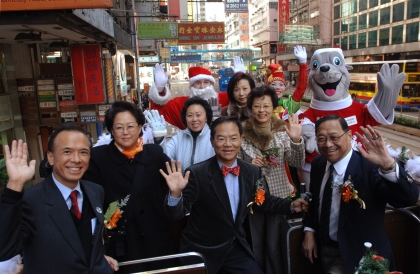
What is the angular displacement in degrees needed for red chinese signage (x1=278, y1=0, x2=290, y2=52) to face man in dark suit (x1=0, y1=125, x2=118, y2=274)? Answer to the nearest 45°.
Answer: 0° — it already faces them

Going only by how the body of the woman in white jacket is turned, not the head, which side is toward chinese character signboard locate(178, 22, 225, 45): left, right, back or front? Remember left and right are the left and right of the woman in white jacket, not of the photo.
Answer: back

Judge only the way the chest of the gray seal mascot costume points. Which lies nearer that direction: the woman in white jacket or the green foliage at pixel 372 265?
the green foliage

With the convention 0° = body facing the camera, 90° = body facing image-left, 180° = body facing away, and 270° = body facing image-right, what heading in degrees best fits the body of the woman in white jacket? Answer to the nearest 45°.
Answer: approximately 0°

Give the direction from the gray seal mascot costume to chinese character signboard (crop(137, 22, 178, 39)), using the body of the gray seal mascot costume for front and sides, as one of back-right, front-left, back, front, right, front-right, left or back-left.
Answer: back-right

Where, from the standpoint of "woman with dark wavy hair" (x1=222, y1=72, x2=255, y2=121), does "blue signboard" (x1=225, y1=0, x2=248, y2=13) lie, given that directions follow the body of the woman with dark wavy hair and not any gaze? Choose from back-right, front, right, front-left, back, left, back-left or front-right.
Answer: back
